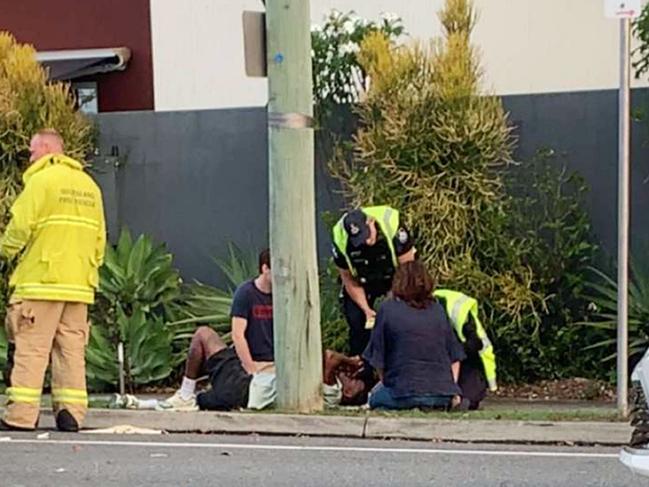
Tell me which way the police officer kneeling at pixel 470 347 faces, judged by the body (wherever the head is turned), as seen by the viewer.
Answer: to the viewer's left

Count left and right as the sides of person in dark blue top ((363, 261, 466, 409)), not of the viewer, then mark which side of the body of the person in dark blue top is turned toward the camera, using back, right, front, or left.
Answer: back

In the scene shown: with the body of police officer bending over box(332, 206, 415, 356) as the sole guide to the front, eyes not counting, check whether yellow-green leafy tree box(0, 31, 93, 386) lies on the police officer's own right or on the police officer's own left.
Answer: on the police officer's own right

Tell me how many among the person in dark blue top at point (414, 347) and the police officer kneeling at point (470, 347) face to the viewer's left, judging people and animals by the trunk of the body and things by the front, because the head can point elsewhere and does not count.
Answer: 1

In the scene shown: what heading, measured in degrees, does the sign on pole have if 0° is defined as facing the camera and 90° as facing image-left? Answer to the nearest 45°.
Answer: approximately 0°

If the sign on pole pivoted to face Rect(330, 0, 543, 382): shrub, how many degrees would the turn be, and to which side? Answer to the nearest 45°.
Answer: approximately 135° to its right

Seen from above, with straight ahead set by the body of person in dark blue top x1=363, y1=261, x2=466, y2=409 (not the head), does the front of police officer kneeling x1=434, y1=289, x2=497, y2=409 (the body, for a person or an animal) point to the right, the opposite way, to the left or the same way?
to the left

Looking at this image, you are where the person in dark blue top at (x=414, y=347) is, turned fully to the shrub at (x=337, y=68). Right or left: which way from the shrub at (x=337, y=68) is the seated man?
left
